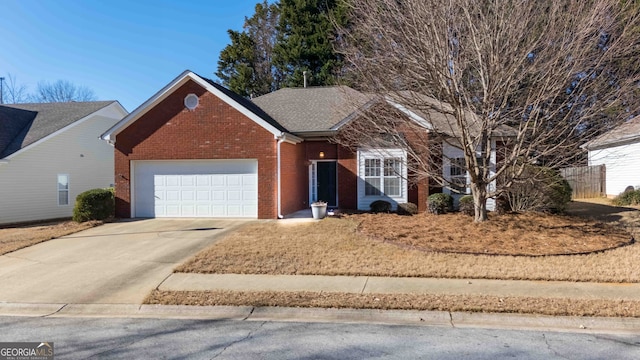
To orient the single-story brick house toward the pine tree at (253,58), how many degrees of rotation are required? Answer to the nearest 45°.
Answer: approximately 180°

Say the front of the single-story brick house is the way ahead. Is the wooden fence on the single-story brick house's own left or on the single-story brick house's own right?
on the single-story brick house's own left

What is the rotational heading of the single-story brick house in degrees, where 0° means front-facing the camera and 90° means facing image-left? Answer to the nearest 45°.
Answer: approximately 0°

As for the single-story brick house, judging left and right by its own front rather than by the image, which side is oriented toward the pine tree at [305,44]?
back

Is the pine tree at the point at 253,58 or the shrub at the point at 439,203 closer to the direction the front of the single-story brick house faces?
the shrub

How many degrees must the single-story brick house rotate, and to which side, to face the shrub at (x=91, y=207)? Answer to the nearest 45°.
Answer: approximately 90° to its right

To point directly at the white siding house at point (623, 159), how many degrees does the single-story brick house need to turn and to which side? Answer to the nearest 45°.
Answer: approximately 90° to its left

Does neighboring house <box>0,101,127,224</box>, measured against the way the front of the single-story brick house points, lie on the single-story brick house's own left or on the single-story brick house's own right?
on the single-story brick house's own right

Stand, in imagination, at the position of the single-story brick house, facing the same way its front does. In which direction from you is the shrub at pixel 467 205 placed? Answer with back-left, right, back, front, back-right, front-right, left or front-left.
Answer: left

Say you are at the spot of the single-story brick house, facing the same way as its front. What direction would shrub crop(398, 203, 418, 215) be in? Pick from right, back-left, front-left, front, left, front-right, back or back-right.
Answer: left

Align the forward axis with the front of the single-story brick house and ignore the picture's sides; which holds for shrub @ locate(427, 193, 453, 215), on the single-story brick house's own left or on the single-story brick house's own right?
on the single-story brick house's own left

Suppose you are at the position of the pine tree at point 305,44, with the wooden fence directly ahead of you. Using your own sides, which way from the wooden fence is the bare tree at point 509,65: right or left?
right
